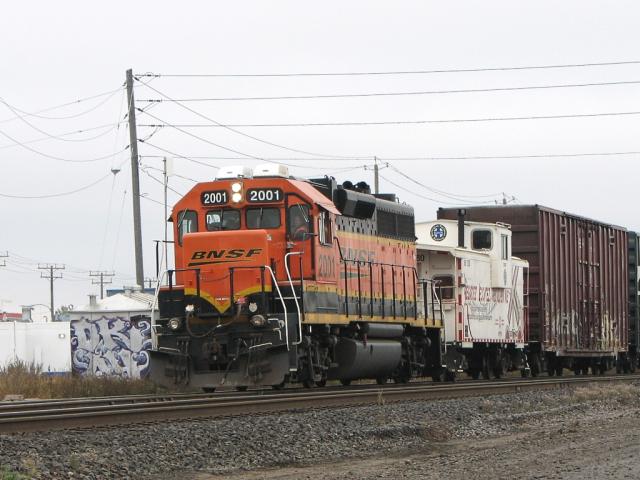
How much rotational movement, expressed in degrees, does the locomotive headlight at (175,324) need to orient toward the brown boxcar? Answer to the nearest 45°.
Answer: approximately 135° to its left

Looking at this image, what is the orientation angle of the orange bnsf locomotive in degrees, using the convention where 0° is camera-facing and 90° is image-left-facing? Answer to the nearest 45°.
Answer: approximately 45°

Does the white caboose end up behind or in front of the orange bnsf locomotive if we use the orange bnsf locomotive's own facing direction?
behind

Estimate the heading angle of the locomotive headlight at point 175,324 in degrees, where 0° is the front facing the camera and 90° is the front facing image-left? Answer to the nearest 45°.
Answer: approximately 0°

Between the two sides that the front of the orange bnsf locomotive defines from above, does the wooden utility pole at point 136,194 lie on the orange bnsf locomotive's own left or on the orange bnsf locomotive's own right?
on the orange bnsf locomotive's own right
